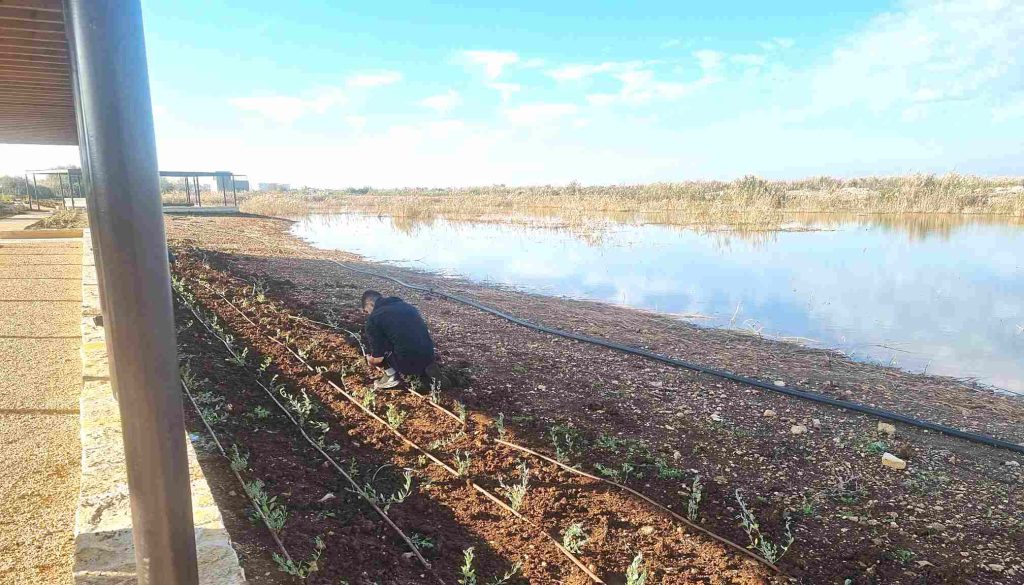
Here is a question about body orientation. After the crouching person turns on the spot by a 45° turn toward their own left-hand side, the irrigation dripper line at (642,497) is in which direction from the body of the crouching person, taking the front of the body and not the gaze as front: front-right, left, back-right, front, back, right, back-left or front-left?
left

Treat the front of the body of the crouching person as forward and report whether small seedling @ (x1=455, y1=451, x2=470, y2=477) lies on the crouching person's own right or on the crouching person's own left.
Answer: on the crouching person's own left

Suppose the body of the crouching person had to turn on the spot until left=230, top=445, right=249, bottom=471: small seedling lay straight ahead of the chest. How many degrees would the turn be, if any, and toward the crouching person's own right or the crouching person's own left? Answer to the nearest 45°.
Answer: approximately 45° to the crouching person's own left

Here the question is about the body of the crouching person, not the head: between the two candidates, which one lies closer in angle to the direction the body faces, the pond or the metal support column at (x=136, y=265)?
the metal support column

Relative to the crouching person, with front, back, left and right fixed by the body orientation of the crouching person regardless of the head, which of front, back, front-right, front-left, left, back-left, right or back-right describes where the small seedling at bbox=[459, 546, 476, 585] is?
left

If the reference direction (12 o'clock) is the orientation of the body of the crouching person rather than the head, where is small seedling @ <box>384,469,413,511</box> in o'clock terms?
The small seedling is roughly at 9 o'clock from the crouching person.

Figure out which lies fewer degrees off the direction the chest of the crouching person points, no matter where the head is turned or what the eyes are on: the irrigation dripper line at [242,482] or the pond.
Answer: the irrigation dripper line

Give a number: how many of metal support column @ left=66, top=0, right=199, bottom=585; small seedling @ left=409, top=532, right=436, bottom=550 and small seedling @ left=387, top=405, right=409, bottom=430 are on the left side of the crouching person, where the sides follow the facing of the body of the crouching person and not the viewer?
3

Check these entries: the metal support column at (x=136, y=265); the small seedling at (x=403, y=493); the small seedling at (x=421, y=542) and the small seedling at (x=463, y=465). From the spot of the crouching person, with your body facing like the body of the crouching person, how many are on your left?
4

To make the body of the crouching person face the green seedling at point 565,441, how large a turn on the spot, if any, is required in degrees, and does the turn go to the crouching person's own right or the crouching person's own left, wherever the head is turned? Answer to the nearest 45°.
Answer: approximately 135° to the crouching person's own left

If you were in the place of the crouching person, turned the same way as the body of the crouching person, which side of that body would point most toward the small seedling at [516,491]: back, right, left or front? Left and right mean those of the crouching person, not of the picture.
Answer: left

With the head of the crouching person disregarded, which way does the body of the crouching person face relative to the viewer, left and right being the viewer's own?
facing to the left of the viewer

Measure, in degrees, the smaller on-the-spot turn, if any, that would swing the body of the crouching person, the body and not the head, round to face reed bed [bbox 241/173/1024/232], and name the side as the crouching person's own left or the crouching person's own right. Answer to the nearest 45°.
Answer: approximately 135° to the crouching person's own right

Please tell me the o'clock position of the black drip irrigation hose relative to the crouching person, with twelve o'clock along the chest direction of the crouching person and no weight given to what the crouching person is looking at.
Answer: The black drip irrigation hose is roughly at 6 o'clock from the crouching person.

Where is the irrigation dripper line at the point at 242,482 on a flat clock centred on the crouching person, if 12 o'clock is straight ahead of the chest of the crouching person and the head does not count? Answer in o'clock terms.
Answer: The irrigation dripper line is roughly at 10 o'clock from the crouching person.

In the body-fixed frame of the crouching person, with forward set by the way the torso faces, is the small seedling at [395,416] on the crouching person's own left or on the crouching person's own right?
on the crouching person's own left

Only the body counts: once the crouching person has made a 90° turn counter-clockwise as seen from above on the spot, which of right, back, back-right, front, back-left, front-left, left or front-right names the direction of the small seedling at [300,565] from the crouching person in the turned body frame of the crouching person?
front
